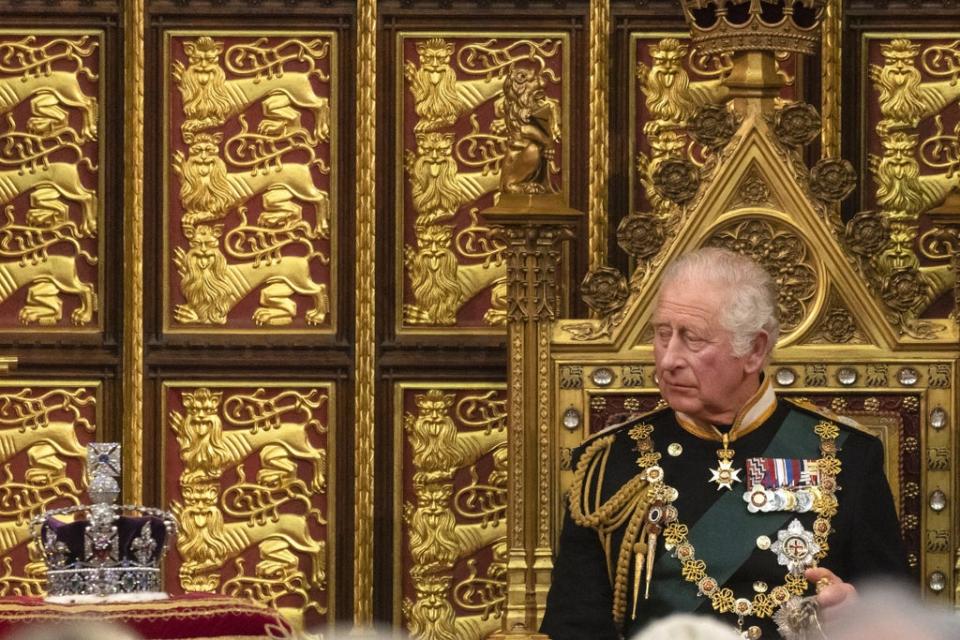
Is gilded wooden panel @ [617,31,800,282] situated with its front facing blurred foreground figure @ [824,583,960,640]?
yes

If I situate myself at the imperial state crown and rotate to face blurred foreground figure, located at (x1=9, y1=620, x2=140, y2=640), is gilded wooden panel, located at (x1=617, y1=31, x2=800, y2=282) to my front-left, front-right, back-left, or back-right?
back-left

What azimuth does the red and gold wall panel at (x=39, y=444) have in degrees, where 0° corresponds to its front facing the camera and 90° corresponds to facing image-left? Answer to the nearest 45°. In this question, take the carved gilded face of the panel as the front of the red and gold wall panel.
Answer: approximately 0°

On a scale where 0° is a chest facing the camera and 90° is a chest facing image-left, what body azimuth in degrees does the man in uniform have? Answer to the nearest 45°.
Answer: approximately 0°

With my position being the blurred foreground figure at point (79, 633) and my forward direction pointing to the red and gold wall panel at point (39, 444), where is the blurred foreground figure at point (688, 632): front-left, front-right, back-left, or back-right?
back-right

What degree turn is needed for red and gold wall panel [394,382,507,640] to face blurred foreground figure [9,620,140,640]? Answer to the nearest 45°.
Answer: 0° — it already faces them
